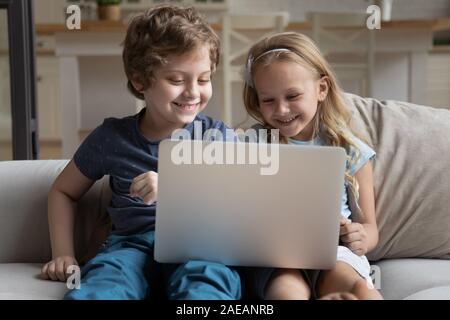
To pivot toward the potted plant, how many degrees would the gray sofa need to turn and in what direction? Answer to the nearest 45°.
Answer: approximately 180°

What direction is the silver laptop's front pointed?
away from the camera

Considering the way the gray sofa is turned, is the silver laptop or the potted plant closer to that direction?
the silver laptop

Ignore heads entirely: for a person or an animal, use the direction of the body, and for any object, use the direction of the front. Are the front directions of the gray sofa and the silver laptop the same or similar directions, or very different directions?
very different directions

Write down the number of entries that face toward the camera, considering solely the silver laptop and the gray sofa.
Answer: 1

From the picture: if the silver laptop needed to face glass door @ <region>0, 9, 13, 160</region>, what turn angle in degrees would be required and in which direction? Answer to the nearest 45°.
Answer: approximately 45° to its left
